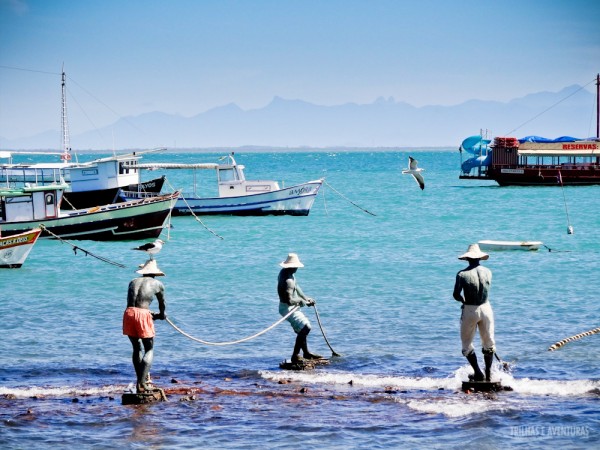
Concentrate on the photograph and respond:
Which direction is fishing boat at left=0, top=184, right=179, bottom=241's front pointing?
to the viewer's right

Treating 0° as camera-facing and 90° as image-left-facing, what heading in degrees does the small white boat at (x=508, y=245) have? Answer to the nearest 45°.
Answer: approximately 270°

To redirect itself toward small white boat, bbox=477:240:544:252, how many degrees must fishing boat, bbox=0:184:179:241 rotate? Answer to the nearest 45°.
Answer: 0° — it already faces it

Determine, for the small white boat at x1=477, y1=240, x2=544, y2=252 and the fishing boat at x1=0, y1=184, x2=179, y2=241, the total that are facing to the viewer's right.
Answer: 2

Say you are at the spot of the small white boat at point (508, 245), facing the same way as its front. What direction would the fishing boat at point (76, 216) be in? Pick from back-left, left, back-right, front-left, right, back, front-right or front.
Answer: back
